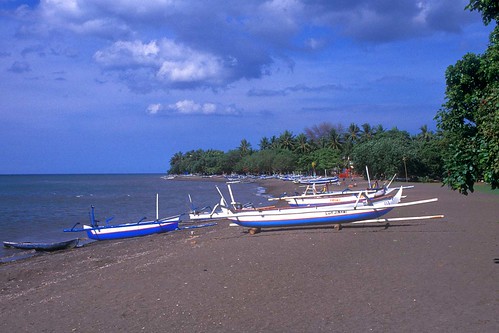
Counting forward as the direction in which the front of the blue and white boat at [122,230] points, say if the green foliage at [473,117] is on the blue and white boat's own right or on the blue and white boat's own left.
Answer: on the blue and white boat's own right

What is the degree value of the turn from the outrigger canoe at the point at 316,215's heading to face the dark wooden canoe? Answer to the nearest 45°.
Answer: approximately 180°

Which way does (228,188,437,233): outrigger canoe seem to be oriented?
to the viewer's right
